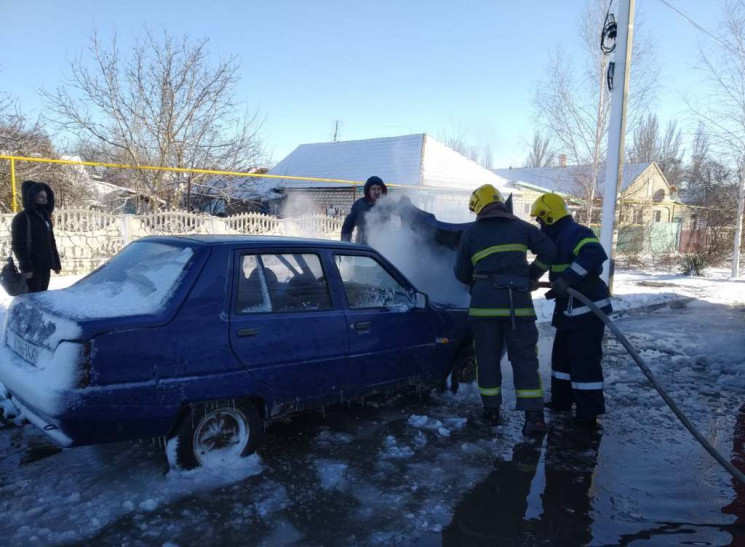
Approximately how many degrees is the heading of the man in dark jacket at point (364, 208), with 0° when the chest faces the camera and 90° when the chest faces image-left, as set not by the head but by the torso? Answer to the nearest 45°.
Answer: approximately 315°

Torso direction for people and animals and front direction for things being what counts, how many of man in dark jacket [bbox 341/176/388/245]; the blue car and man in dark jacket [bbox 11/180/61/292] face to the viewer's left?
0

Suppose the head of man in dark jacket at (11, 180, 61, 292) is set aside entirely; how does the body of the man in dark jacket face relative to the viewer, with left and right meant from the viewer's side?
facing the viewer and to the right of the viewer

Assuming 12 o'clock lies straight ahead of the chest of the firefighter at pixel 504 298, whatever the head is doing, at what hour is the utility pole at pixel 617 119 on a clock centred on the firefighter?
The utility pole is roughly at 2 o'clock from the firefighter.

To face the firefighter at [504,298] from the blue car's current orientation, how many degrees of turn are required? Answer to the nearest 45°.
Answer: approximately 45° to its right

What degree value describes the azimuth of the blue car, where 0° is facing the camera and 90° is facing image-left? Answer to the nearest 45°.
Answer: approximately 225°

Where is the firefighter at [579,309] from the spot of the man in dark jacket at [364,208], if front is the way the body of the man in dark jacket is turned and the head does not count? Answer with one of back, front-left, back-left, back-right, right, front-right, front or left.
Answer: front

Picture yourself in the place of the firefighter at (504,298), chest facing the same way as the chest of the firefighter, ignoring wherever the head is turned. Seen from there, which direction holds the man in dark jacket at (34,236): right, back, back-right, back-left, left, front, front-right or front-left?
front-left

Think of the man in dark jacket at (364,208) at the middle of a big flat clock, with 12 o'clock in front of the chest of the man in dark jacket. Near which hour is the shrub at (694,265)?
The shrub is roughly at 9 o'clock from the man in dark jacket.

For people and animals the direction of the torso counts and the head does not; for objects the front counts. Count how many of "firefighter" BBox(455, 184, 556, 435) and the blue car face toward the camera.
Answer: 0

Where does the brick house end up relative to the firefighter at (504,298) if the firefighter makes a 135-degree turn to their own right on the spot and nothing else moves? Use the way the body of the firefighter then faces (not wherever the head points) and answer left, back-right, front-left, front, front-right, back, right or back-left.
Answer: left

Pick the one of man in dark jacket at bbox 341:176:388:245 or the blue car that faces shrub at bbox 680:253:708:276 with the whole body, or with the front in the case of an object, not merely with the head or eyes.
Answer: the blue car

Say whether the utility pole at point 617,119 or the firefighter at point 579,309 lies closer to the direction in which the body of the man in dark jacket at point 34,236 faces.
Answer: the firefighter

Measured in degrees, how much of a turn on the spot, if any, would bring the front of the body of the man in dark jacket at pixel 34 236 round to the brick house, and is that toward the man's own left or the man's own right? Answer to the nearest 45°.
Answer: approximately 90° to the man's own left

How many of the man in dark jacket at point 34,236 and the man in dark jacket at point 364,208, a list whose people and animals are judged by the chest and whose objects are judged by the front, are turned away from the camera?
0
